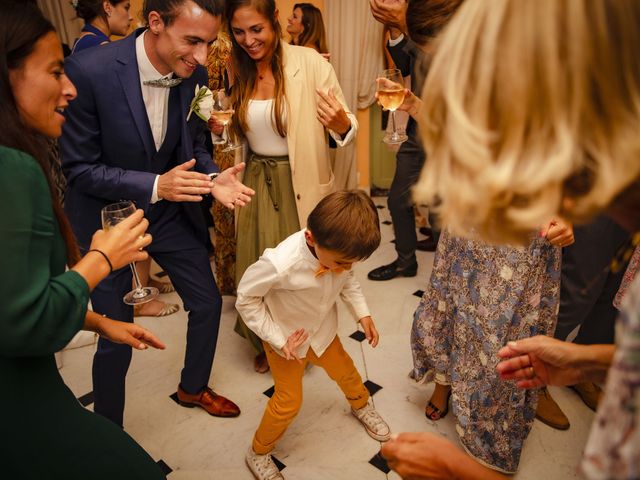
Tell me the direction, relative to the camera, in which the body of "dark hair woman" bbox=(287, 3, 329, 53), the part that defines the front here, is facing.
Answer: to the viewer's left

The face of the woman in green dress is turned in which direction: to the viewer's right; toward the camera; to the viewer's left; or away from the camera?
to the viewer's right

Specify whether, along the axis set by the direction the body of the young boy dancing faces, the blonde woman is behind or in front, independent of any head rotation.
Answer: in front

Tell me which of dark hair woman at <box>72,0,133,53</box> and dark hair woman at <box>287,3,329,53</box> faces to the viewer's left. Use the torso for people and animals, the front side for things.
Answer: dark hair woman at <box>287,3,329,53</box>

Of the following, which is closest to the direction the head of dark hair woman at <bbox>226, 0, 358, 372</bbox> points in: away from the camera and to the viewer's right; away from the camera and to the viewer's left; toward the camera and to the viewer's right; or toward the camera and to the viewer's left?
toward the camera and to the viewer's left

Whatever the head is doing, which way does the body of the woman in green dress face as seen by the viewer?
to the viewer's right
